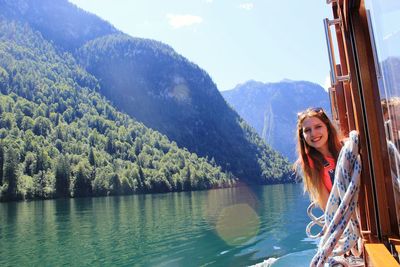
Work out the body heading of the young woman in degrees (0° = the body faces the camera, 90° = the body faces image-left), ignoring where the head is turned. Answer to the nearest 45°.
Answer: approximately 0°
